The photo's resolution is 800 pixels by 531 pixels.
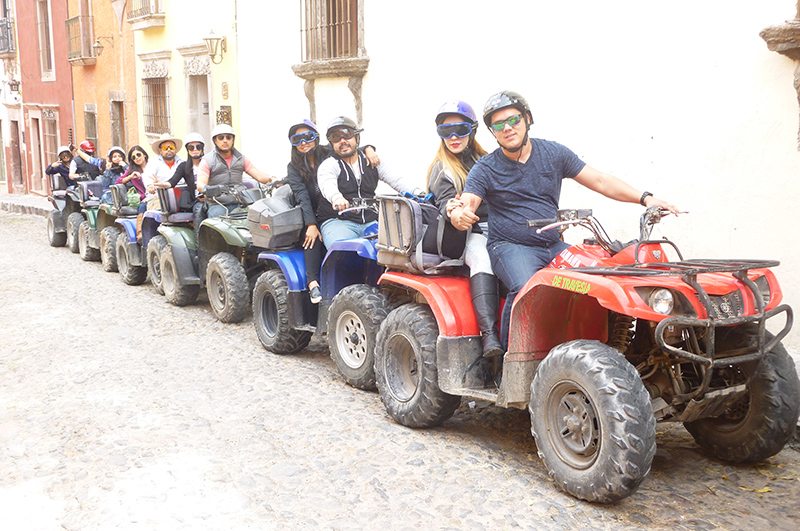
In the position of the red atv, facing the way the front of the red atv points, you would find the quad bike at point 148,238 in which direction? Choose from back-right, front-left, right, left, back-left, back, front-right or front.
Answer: back

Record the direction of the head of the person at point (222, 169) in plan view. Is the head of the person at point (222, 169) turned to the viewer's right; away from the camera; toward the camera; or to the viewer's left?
toward the camera

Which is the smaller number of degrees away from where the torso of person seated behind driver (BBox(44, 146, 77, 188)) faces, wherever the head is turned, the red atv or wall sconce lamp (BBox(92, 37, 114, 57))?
the red atv

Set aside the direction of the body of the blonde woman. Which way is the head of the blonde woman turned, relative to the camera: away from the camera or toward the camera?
toward the camera

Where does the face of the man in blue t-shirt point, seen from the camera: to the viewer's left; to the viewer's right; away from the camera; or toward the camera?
toward the camera

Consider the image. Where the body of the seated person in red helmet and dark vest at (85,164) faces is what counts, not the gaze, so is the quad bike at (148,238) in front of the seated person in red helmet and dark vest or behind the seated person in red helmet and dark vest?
in front

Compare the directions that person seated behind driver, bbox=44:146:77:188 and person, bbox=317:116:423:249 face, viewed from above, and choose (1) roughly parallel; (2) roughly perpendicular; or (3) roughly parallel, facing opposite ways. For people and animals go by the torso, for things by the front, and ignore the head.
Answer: roughly parallel

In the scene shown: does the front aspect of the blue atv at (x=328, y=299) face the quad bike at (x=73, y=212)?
no

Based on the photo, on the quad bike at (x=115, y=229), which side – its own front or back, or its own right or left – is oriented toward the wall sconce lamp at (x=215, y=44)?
left

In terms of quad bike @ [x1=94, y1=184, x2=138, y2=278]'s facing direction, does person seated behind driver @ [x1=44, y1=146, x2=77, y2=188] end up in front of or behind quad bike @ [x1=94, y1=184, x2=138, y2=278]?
behind

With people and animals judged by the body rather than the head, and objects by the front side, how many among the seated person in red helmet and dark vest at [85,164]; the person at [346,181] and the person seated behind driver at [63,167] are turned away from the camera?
0

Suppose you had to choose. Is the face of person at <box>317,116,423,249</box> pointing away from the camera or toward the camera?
toward the camera

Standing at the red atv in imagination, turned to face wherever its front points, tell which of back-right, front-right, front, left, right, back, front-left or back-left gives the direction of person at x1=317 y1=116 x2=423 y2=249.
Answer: back

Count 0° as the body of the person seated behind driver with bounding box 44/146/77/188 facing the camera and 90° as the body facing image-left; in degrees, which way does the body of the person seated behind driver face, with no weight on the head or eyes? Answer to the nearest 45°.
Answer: approximately 315°

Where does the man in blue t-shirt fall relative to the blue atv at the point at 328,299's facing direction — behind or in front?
in front

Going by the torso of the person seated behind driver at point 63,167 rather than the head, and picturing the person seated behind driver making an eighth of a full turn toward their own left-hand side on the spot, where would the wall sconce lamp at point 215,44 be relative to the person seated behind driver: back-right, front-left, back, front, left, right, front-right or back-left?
front

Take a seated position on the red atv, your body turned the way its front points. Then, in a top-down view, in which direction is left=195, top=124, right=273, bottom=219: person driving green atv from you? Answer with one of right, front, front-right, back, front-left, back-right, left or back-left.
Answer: back
